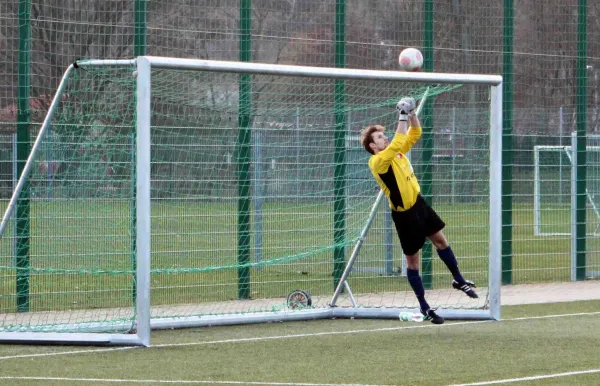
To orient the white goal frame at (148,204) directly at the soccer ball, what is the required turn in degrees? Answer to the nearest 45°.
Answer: approximately 45° to its left

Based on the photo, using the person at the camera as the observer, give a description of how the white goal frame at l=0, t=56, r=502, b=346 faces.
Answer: facing the viewer and to the right of the viewer
